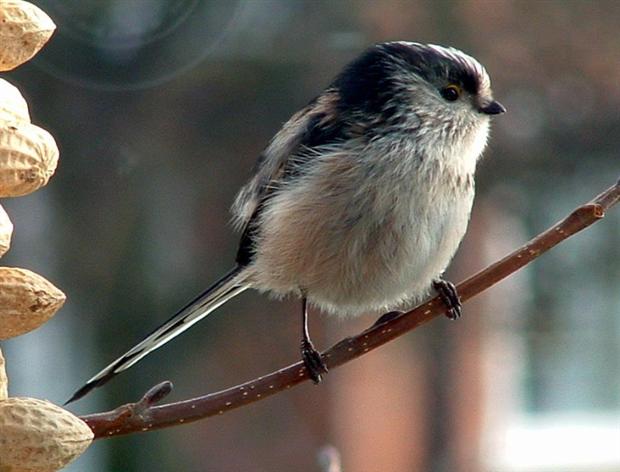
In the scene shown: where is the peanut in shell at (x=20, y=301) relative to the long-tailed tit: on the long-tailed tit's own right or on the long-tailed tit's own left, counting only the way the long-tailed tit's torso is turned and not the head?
on the long-tailed tit's own right

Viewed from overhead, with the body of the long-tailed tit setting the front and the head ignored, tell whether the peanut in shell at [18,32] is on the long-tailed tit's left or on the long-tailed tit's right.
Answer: on the long-tailed tit's right
